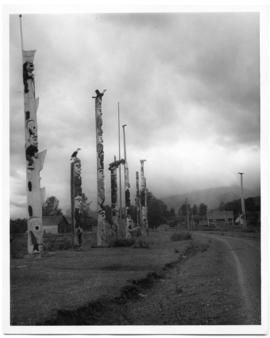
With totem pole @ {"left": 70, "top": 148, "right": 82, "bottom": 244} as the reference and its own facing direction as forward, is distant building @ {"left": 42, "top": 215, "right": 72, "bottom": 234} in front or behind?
behind

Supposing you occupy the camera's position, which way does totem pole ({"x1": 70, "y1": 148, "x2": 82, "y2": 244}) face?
facing the viewer and to the right of the viewer
